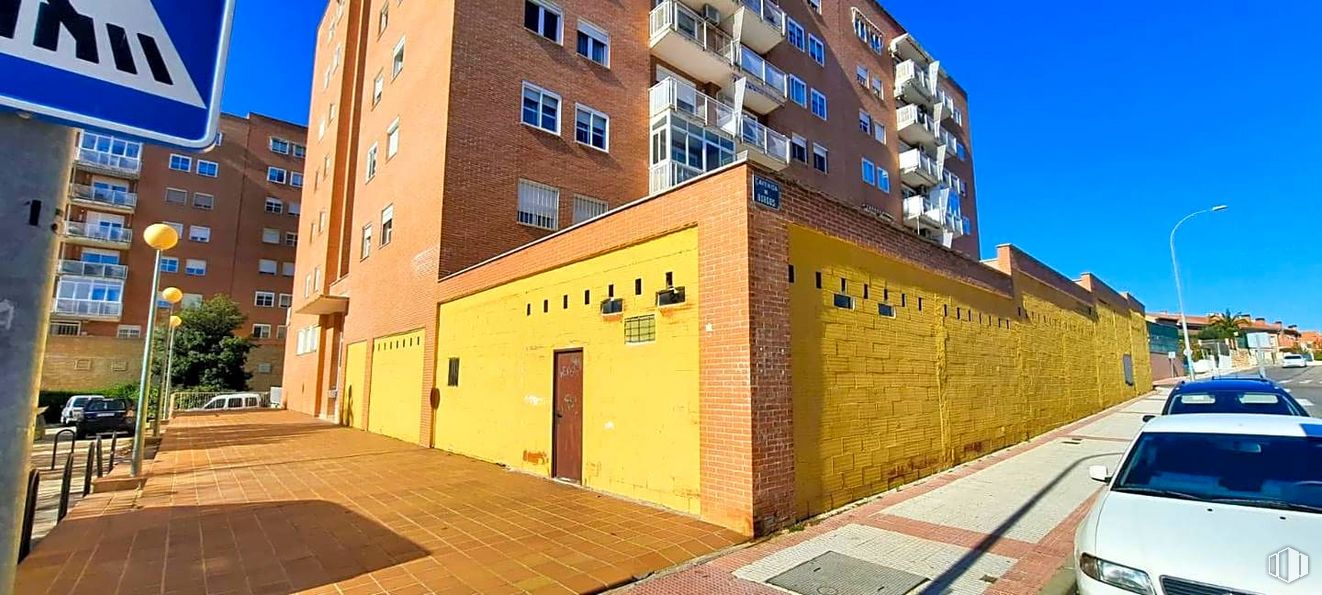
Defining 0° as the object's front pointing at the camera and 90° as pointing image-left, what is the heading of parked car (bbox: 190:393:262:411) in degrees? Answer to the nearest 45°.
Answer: approximately 90°

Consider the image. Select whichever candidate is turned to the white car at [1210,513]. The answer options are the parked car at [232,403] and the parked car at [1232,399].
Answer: the parked car at [1232,399]

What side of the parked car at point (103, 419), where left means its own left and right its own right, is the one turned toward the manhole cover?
back

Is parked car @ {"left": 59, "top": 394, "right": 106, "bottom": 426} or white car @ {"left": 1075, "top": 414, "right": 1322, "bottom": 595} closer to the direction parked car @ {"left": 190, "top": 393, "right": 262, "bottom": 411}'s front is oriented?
the parked car

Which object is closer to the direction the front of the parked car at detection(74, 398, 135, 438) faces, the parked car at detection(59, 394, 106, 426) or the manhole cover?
the parked car

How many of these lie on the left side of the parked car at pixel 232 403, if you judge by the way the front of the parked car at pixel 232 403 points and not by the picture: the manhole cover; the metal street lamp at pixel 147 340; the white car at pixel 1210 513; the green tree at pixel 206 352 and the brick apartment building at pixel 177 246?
3

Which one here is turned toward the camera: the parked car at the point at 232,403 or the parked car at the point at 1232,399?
the parked car at the point at 1232,399

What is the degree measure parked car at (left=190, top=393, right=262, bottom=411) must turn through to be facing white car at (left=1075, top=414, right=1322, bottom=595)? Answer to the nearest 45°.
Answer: approximately 90° to its left

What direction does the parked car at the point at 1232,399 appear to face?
toward the camera

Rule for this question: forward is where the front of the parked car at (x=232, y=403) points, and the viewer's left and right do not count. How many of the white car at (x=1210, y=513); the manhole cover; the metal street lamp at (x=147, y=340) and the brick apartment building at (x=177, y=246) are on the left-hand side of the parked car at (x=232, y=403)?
3

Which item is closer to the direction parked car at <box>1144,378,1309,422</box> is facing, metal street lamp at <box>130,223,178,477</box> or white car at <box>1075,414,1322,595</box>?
the white car

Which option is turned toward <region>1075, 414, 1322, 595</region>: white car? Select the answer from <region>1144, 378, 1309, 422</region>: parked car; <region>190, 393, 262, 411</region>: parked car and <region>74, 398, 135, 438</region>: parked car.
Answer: <region>1144, 378, 1309, 422</region>: parked car
